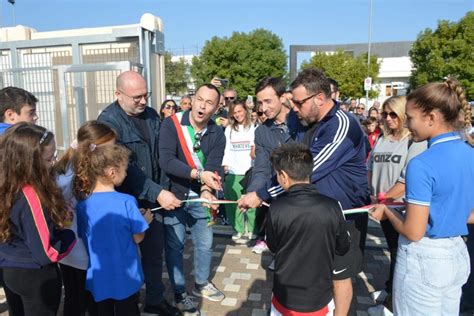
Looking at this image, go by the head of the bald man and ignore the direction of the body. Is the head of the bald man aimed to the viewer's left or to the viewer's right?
to the viewer's right

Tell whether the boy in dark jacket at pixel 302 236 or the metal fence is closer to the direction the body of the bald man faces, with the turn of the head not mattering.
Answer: the boy in dark jacket

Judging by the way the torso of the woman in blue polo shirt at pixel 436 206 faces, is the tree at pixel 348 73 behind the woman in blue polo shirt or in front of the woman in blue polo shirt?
in front

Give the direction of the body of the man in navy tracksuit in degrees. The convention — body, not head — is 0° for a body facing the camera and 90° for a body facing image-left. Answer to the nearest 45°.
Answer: approximately 90°

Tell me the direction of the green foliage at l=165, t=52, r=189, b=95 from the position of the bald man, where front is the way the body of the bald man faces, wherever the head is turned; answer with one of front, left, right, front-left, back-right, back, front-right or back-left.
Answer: back-left

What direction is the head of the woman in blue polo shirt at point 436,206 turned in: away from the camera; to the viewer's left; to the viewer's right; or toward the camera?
to the viewer's left

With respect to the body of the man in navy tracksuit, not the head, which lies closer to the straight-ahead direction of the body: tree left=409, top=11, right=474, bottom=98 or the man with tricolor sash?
the man with tricolor sash

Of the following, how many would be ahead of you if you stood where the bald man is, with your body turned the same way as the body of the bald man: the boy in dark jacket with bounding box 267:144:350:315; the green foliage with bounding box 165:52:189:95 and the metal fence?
1

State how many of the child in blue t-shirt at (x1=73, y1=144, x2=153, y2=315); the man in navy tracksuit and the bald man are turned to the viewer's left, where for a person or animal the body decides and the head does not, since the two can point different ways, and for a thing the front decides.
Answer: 1

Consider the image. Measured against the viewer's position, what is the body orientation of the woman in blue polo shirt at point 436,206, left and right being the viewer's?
facing away from the viewer and to the left of the viewer

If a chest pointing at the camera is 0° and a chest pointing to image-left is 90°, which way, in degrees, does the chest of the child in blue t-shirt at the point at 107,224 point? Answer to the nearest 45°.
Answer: approximately 225°

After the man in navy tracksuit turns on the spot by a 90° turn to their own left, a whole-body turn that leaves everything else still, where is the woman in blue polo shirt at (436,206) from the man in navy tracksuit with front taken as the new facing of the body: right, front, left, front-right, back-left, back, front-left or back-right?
front-left

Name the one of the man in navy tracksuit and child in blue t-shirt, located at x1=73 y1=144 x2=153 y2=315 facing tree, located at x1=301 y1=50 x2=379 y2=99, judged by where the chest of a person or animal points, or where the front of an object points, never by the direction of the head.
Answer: the child in blue t-shirt

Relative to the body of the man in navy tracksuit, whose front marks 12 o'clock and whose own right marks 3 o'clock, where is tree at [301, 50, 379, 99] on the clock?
The tree is roughly at 3 o'clock from the man in navy tracksuit.

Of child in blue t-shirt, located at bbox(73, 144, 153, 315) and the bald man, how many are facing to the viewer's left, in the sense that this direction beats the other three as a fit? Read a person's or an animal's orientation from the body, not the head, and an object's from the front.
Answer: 0

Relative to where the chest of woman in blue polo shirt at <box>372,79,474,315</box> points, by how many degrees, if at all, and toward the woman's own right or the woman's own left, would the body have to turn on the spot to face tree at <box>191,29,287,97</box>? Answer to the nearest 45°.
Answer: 0° — they already face it

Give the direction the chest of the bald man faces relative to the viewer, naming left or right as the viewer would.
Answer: facing the viewer and to the right of the viewer
